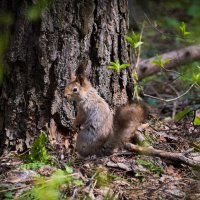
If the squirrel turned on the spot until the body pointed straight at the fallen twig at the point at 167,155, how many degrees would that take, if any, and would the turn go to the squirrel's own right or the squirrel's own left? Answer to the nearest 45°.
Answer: approximately 180°

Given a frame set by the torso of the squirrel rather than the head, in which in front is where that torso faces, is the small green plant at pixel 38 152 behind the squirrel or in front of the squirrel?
in front

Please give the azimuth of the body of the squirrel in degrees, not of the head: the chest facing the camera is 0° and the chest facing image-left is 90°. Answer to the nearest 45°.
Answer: approximately 90°
